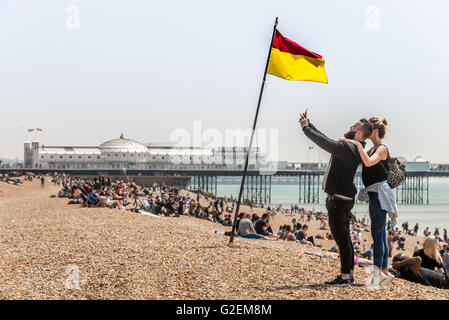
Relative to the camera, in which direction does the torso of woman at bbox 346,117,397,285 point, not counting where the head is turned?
to the viewer's left

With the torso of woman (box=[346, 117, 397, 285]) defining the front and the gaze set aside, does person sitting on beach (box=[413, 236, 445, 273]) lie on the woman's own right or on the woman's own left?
on the woman's own right

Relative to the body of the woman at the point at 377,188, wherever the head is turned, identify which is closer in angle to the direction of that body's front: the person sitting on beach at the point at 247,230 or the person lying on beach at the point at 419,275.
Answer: the person sitting on beach

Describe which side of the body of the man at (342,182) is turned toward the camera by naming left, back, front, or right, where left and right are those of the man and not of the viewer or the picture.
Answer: left

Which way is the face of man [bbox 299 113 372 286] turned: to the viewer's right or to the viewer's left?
to the viewer's left

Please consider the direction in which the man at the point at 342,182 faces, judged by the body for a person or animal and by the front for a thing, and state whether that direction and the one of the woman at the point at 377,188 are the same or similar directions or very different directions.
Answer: same or similar directions

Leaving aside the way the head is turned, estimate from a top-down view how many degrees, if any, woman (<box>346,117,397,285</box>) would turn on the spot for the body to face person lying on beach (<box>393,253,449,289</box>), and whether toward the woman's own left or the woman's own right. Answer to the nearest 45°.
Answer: approximately 135° to the woman's own right

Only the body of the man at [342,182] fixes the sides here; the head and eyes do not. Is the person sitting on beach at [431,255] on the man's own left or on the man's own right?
on the man's own right

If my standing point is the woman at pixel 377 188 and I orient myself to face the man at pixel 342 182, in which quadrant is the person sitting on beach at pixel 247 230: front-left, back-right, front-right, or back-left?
front-right

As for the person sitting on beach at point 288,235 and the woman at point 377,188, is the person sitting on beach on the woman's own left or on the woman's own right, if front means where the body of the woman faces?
on the woman's own right
